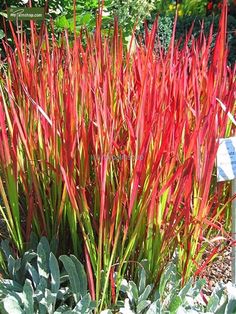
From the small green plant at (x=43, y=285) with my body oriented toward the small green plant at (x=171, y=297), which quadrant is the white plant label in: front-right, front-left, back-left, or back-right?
front-left

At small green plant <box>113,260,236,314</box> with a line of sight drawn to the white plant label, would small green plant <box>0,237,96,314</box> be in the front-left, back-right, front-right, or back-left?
back-left

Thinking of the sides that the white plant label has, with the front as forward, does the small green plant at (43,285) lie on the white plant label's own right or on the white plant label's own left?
on the white plant label's own right

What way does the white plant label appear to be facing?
toward the camera
